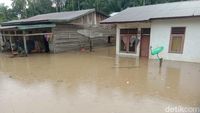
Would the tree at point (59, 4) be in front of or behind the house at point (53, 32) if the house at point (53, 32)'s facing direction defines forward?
behind

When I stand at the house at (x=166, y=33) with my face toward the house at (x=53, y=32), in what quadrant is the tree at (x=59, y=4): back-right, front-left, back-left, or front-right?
front-right

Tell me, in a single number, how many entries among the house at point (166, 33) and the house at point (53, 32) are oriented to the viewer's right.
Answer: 0

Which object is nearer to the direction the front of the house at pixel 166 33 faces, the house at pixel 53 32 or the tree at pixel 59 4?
the house

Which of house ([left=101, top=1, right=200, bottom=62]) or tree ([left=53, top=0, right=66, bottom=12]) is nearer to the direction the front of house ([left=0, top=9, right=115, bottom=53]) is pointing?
the house

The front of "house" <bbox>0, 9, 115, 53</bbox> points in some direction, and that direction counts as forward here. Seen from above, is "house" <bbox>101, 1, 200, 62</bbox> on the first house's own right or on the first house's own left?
on the first house's own left

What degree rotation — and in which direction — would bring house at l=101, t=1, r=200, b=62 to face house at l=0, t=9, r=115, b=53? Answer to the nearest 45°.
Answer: approximately 45° to its right

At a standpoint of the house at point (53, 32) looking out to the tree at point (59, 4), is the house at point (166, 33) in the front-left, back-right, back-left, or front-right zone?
back-right

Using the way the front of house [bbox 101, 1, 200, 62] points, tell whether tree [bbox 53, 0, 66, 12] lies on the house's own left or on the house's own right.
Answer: on the house's own right
